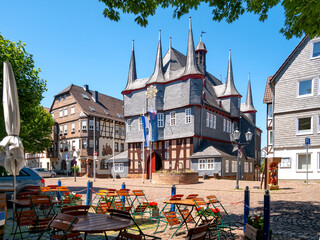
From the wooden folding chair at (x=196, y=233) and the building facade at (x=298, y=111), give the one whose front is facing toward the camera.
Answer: the building facade

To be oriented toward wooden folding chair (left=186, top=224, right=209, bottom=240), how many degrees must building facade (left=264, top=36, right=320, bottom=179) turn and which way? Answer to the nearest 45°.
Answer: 0° — it already faces it

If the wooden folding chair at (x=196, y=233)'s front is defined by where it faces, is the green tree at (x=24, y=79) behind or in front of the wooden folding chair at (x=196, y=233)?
in front

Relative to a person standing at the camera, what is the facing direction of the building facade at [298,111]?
facing the viewer

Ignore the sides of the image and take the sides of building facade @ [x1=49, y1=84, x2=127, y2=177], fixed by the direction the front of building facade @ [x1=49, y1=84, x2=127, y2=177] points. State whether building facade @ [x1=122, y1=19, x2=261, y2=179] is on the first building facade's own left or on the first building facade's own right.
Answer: on the first building facade's own left

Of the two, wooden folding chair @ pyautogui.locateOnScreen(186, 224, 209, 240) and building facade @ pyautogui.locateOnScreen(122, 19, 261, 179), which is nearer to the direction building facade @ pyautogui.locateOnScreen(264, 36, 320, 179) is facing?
the wooden folding chair

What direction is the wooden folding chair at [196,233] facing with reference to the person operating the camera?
facing away from the viewer and to the left of the viewer
